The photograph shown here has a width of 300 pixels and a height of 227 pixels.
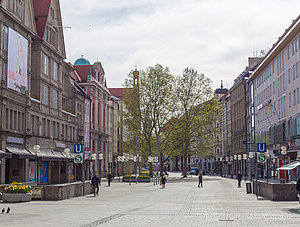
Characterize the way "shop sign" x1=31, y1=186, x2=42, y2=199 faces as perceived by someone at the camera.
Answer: facing the viewer

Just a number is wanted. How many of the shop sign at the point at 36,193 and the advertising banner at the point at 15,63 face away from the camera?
0

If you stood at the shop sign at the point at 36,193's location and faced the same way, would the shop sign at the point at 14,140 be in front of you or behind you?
behind

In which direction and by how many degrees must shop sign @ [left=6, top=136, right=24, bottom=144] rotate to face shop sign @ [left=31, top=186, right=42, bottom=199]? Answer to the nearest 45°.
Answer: approximately 45° to its right

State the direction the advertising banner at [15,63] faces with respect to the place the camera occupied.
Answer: facing the viewer and to the right of the viewer

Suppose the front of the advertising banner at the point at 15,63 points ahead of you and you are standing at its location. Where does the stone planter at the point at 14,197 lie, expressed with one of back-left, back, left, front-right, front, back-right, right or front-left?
front-right

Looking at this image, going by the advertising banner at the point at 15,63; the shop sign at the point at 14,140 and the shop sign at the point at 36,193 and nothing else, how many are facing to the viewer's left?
0

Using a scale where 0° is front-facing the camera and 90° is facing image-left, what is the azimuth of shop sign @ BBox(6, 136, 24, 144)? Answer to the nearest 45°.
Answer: approximately 315°

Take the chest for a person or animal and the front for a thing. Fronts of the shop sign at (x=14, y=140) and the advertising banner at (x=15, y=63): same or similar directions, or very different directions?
same or similar directions
